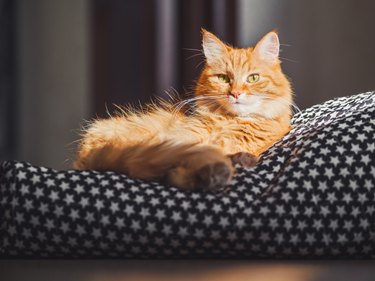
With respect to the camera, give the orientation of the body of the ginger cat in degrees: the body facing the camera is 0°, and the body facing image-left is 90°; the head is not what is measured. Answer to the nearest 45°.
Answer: approximately 270°
